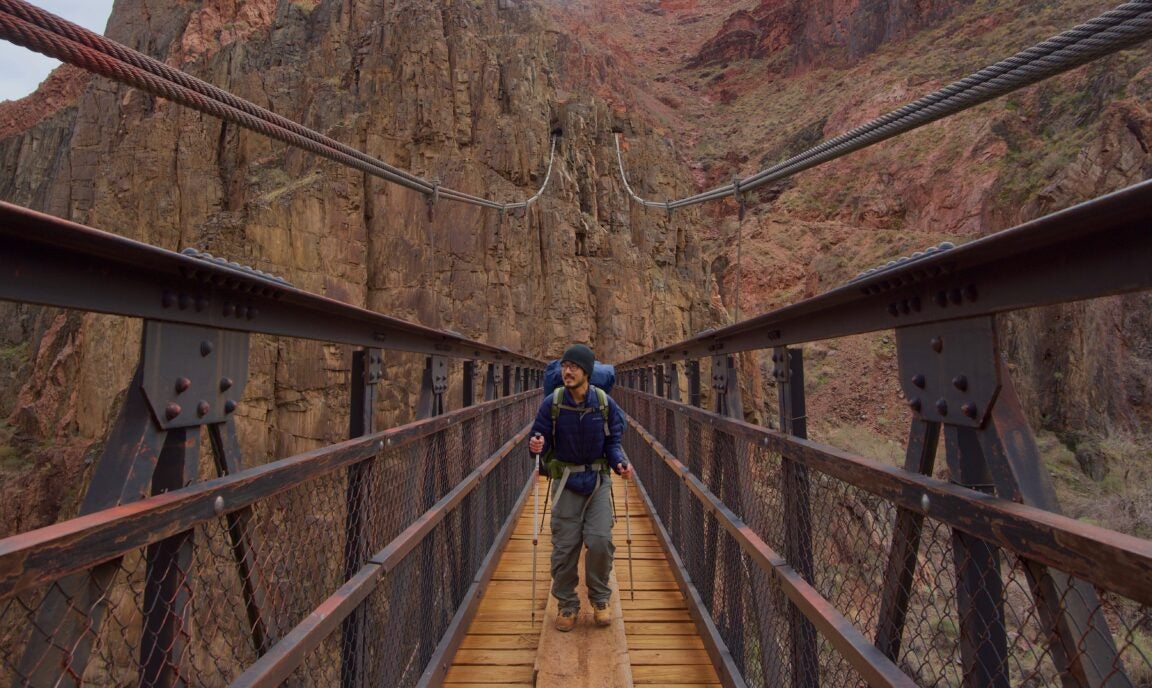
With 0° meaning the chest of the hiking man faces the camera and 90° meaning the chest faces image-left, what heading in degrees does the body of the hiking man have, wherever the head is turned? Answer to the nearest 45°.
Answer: approximately 0°
